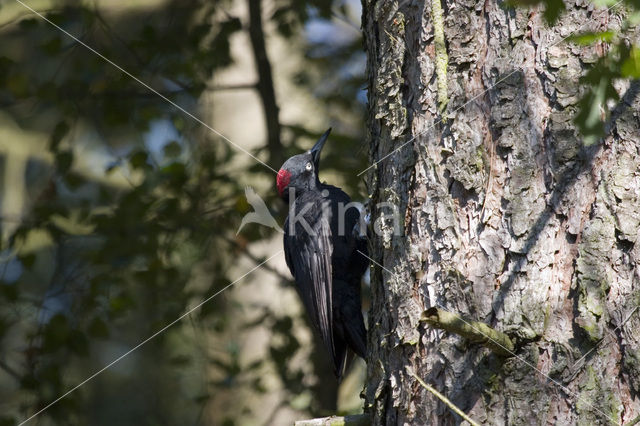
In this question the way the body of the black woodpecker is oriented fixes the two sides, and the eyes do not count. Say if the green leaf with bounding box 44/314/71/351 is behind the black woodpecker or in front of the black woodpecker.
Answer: behind

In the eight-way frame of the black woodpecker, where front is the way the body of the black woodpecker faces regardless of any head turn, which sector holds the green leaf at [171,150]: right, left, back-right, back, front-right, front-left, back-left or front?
back-left

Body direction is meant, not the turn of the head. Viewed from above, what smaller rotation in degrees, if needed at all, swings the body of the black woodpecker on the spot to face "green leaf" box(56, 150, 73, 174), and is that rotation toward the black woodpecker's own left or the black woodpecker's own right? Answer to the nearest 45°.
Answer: approximately 135° to the black woodpecker's own left

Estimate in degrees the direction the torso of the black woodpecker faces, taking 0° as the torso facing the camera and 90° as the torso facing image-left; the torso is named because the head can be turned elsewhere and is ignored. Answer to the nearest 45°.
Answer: approximately 270°
